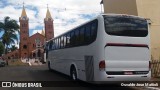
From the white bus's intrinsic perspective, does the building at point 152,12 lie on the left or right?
on its right

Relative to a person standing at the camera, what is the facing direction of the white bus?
facing away from the viewer and to the left of the viewer
